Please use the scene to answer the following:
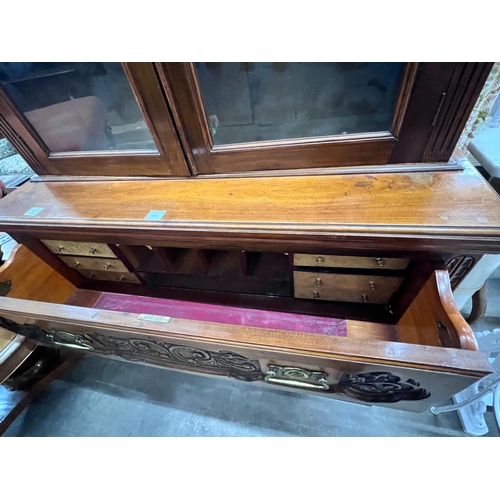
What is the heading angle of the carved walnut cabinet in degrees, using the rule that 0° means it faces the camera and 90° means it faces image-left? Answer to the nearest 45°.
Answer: approximately 0°
